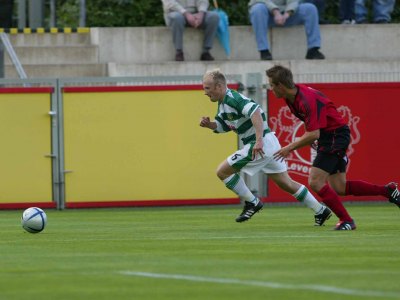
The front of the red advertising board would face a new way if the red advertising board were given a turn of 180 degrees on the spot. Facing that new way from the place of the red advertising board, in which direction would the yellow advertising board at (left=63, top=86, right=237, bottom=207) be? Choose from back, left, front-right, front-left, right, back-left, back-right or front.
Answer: left

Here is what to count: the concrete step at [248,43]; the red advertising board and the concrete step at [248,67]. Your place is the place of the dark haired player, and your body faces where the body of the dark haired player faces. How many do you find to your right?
3

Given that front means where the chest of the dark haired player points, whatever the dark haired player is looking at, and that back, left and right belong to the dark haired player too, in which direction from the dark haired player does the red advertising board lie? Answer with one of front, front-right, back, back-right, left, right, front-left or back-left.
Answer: right

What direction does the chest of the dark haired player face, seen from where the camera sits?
to the viewer's left

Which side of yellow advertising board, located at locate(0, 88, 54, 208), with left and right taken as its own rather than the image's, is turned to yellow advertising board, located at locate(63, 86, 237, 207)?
left

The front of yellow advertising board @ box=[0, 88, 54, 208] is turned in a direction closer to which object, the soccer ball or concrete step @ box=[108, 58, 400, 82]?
the soccer ball

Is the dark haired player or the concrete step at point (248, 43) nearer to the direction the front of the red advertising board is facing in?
the dark haired player

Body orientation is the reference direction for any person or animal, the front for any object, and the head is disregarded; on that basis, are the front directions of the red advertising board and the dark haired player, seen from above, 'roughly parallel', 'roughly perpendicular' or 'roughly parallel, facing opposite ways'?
roughly perpendicular

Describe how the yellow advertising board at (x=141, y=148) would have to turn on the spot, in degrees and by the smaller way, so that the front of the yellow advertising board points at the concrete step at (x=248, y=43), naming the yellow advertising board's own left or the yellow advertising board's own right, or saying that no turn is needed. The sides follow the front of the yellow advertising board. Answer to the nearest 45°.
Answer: approximately 135° to the yellow advertising board's own left

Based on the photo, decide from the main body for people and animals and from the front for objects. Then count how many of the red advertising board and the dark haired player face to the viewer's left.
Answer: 1

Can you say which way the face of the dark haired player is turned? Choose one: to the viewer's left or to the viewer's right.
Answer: to the viewer's left

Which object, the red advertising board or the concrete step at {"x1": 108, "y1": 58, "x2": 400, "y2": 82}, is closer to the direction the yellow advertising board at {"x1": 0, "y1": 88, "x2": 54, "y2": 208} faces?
the red advertising board
